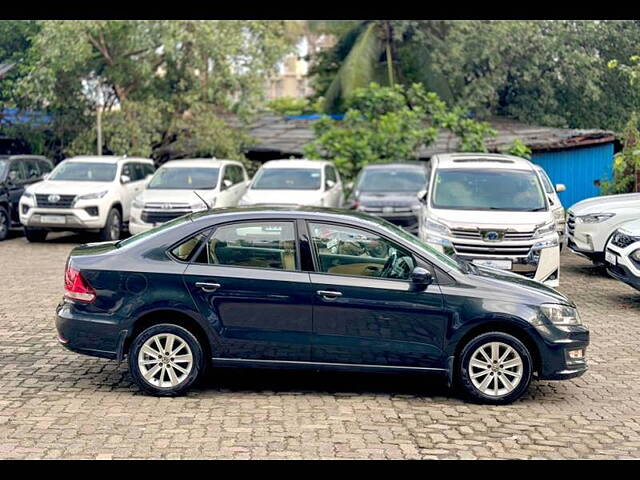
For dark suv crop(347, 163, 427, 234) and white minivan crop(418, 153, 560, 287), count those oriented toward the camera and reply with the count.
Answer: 2

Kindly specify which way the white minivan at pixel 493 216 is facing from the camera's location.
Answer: facing the viewer

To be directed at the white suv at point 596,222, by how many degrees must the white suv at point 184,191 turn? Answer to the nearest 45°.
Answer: approximately 90° to its left

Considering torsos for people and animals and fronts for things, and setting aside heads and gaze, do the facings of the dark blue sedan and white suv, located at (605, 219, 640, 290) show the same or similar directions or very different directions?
very different directions

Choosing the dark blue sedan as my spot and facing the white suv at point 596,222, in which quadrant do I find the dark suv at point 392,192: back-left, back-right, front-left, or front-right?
front-left

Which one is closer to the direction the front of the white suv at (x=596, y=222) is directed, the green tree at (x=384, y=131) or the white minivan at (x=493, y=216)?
the white minivan

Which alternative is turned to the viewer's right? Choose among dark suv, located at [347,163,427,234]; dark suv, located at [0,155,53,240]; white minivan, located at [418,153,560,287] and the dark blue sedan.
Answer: the dark blue sedan

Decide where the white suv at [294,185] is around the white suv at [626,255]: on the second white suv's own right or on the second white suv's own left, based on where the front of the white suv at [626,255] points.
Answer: on the second white suv's own right

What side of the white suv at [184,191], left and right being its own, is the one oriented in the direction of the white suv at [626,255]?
left

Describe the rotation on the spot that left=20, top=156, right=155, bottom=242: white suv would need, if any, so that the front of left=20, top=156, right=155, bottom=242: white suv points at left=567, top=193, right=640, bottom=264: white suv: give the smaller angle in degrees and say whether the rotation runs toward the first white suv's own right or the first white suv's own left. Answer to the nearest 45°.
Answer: approximately 90° to the first white suv's own left

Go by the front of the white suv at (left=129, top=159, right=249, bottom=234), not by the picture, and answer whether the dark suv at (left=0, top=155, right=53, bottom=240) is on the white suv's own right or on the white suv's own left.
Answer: on the white suv's own right

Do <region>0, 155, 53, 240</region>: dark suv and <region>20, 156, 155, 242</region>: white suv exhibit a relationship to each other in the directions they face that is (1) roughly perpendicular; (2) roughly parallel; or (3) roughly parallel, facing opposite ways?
roughly parallel

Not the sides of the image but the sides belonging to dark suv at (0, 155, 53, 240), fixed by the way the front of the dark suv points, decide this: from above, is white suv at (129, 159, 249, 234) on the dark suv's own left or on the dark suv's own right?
on the dark suv's own left

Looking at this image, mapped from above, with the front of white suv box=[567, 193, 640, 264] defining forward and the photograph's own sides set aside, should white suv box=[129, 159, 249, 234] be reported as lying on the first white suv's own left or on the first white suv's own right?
on the first white suv's own right

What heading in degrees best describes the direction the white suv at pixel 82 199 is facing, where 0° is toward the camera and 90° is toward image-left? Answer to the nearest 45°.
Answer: approximately 45°

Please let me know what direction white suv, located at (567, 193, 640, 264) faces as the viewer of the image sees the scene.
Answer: facing the viewer and to the left of the viewer

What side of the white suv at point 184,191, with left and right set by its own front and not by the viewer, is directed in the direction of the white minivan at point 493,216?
left

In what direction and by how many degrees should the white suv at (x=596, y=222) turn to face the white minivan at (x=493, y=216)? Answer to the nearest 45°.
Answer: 0° — it already faces it

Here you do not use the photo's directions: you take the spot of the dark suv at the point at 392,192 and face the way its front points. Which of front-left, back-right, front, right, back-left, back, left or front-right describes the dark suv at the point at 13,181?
right
